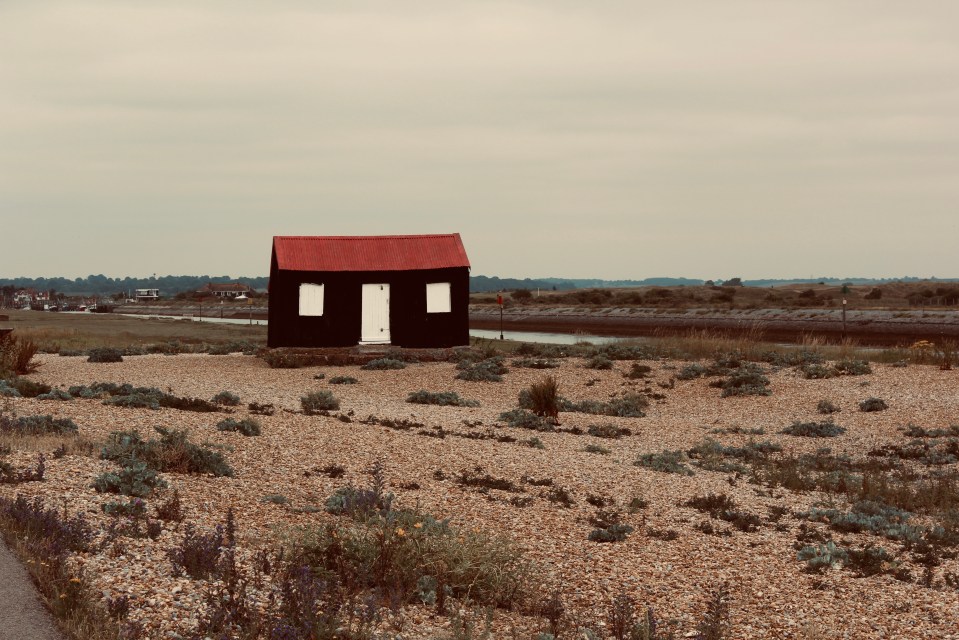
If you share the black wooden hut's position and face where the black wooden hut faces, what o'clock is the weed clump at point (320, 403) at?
The weed clump is roughly at 12 o'clock from the black wooden hut.

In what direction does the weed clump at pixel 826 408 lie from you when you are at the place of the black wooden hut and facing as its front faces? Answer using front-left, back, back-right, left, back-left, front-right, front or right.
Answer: front-left

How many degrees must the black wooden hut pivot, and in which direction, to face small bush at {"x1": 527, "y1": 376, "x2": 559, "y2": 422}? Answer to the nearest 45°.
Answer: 0° — it already faces it

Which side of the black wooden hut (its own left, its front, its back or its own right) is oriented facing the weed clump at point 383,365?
front

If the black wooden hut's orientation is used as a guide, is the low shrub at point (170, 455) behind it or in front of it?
in front

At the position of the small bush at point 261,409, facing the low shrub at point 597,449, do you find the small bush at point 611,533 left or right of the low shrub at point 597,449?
right

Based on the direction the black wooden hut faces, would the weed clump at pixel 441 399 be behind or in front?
in front

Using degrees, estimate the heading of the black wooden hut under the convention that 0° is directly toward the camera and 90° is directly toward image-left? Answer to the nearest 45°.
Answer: approximately 0°

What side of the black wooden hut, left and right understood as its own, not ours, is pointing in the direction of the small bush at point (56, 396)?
front

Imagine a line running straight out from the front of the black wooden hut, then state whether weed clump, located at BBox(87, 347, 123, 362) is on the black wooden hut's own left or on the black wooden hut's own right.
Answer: on the black wooden hut's own right

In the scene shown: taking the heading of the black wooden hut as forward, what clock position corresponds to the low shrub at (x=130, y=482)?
The low shrub is roughly at 12 o'clock from the black wooden hut.

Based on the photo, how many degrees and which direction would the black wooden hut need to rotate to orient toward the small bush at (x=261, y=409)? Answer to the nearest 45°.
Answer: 0° — it already faces it
